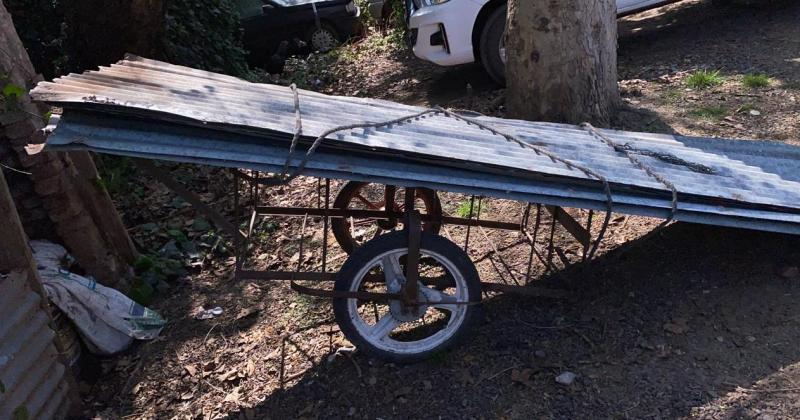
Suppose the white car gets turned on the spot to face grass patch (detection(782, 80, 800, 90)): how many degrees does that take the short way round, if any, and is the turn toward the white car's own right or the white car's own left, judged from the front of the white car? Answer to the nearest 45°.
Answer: approximately 135° to the white car's own left

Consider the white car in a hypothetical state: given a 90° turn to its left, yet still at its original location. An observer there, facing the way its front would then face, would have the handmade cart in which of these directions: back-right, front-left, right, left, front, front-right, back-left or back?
front-right

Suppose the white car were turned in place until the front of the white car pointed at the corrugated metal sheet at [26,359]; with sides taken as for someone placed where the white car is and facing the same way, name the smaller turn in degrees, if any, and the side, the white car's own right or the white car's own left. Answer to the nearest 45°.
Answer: approximately 45° to the white car's own left

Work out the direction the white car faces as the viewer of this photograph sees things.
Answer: facing the viewer and to the left of the viewer

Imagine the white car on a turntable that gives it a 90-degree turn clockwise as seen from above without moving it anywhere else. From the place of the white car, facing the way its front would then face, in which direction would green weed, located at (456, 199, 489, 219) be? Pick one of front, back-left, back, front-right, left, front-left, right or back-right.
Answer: back-left

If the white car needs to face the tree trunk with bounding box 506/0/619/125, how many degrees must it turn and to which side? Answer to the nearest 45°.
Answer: approximately 90° to its left

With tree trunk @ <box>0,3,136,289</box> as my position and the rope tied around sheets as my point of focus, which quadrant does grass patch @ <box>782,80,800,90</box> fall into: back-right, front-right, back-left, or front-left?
front-left

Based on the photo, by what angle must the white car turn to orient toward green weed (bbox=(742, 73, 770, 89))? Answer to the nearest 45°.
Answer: approximately 135° to its left

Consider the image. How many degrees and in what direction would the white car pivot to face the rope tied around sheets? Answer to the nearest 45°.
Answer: approximately 45° to its left

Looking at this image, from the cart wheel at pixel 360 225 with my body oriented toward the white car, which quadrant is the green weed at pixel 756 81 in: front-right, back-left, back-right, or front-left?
front-right

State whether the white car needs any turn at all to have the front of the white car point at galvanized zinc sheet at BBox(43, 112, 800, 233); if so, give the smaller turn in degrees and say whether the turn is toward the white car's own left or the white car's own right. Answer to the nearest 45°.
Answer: approximately 45° to the white car's own left

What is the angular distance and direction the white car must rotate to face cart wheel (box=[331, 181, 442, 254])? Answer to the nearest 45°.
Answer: approximately 45° to its left

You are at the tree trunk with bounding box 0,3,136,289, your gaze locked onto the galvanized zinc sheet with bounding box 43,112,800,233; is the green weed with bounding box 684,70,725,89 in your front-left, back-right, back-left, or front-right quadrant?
front-left
